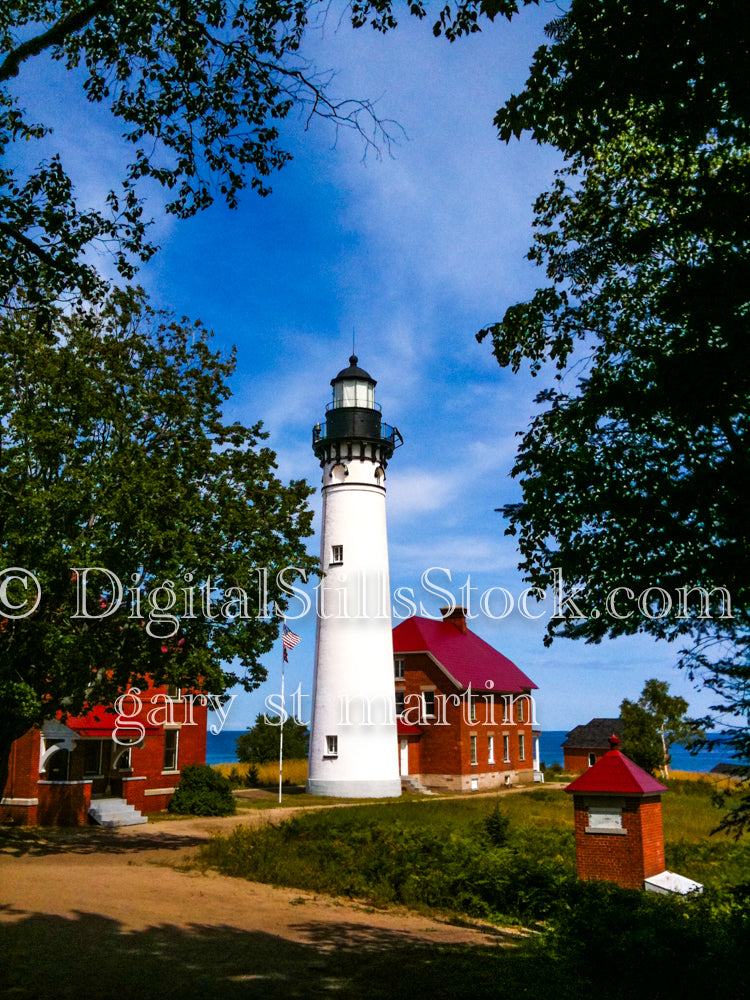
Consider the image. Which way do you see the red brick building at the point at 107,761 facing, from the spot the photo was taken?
facing the viewer

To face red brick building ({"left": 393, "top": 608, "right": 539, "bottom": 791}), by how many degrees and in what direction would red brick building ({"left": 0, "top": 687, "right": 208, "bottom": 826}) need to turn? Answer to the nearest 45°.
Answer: approximately 135° to its left

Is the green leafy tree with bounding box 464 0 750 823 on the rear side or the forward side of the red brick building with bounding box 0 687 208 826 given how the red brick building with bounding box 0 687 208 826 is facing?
on the forward side

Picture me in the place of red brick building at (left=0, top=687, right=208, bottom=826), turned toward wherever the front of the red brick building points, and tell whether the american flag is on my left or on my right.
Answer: on my left

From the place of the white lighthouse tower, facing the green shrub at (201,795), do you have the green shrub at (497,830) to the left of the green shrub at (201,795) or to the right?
left
